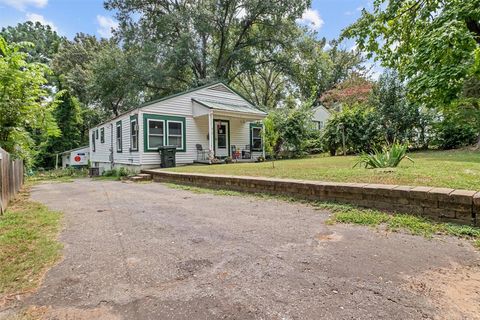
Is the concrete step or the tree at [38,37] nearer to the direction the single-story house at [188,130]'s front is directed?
the concrete step

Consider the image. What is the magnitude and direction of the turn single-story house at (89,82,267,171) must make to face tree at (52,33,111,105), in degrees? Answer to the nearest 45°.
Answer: approximately 180°

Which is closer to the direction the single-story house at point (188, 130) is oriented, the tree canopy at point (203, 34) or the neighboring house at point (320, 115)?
the neighboring house

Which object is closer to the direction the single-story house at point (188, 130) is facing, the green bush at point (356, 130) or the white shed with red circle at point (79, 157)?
the green bush

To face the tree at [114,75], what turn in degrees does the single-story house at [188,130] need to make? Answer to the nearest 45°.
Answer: approximately 180°

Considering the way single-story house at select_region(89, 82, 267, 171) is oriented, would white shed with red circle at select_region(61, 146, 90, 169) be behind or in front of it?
behind

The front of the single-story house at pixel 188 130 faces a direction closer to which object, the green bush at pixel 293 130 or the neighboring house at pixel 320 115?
the green bush

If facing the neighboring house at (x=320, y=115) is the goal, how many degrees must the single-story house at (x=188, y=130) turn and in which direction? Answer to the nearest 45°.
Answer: approximately 90° to its left

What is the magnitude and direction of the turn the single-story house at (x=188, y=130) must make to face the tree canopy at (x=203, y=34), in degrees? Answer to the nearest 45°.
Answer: approximately 135° to its left

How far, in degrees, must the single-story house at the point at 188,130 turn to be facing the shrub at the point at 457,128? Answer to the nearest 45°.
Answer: approximately 45° to its left

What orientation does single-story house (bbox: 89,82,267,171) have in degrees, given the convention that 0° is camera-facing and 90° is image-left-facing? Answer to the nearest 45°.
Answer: approximately 315°
